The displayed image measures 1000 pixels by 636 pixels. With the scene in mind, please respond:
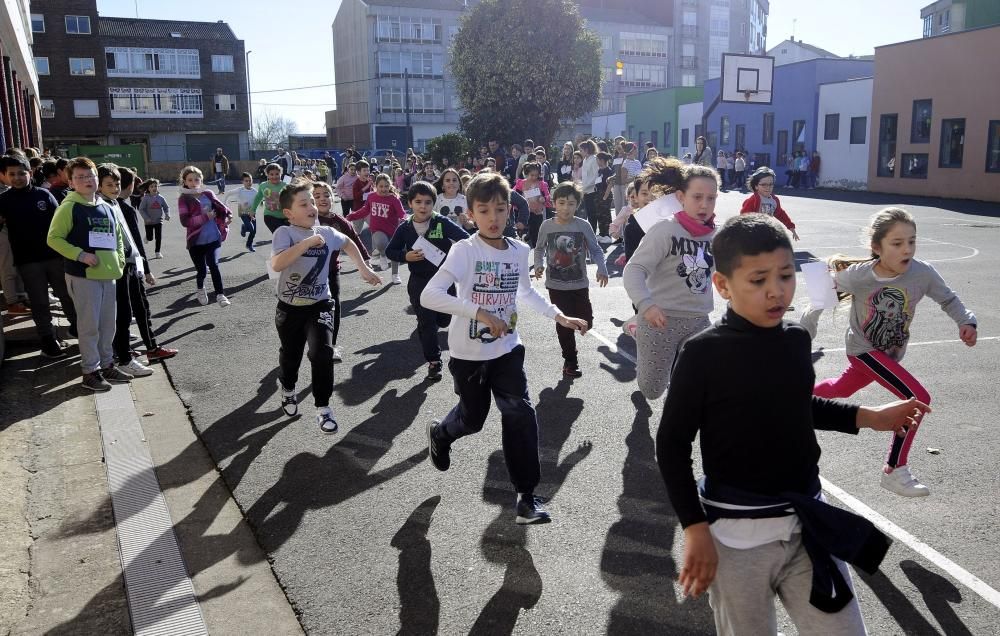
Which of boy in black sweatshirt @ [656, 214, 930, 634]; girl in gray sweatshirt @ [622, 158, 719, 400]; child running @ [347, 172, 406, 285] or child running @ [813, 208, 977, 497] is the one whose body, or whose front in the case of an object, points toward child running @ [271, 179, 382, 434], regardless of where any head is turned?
child running @ [347, 172, 406, 285]

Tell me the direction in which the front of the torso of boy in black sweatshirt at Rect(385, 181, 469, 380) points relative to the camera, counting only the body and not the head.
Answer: toward the camera

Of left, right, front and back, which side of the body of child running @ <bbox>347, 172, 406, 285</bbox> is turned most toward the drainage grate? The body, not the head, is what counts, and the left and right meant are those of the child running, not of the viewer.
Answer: front

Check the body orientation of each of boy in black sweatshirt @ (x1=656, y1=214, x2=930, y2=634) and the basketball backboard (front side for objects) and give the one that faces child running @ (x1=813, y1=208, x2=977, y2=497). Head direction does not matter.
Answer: the basketball backboard

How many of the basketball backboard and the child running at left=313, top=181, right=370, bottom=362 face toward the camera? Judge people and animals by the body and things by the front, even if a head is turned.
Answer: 2

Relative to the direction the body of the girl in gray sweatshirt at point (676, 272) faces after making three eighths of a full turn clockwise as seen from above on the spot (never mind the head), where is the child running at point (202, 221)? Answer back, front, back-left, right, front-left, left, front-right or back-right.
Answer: front-right

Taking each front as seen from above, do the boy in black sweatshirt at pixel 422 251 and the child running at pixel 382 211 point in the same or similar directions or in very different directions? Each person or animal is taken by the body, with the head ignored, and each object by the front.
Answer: same or similar directions

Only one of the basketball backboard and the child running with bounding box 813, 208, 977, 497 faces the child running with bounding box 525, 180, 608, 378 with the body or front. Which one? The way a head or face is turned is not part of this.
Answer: the basketball backboard

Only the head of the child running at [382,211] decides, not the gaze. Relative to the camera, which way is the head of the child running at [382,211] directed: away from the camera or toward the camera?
toward the camera

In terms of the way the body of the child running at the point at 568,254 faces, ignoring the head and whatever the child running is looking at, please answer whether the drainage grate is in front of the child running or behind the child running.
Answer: in front

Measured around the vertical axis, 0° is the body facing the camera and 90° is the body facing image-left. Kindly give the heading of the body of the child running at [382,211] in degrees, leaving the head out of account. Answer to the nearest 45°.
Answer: approximately 0°

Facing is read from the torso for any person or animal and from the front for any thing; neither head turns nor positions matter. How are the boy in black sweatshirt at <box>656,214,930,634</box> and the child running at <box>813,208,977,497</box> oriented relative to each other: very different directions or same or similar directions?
same or similar directions

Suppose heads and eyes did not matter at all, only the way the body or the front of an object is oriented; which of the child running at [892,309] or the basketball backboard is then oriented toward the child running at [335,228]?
the basketball backboard

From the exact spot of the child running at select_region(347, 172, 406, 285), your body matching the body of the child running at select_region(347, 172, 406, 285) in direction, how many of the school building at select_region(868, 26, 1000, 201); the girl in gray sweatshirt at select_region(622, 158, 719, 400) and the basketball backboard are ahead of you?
1

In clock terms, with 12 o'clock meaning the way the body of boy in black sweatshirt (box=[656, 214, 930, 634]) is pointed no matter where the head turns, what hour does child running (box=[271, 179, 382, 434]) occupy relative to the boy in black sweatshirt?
The child running is roughly at 6 o'clock from the boy in black sweatshirt.
